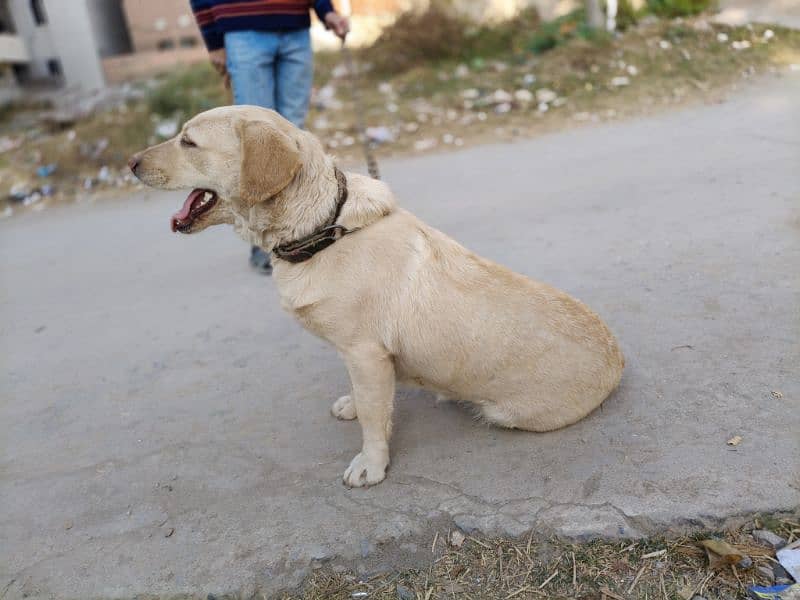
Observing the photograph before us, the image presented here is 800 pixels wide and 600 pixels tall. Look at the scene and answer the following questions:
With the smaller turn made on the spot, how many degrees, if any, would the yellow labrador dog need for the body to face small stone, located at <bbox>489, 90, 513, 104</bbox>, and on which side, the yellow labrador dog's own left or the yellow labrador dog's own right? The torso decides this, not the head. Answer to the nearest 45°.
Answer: approximately 90° to the yellow labrador dog's own right

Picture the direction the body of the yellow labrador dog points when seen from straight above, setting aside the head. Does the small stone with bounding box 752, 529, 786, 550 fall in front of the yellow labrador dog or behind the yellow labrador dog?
behind

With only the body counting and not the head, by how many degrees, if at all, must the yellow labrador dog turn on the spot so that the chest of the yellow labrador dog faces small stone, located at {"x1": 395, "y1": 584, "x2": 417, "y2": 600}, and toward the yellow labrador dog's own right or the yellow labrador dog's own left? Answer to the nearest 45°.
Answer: approximately 90° to the yellow labrador dog's own left

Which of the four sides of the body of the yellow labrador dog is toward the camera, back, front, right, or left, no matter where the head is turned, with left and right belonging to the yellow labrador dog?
left

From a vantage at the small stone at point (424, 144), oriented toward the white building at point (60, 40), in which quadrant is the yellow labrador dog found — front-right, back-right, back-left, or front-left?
back-left

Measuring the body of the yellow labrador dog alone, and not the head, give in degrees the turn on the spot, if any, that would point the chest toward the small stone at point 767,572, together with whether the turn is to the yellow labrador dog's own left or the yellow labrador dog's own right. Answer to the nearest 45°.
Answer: approximately 135° to the yellow labrador dog's own left

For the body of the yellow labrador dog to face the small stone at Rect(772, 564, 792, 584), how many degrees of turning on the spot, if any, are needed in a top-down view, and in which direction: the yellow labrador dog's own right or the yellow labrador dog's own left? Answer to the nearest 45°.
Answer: approximately 135° to the yellow labrador dog's own left

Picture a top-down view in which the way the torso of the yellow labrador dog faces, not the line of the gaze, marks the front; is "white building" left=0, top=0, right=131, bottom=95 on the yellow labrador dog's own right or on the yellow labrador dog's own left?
on the yellow labrador dog's own right

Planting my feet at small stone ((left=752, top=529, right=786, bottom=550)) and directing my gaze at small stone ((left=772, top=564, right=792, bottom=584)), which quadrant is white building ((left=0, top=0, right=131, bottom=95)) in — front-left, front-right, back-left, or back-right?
back-right

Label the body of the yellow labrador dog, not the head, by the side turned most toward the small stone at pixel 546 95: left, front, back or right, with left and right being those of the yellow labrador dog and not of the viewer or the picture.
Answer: right
